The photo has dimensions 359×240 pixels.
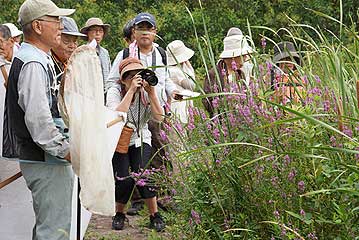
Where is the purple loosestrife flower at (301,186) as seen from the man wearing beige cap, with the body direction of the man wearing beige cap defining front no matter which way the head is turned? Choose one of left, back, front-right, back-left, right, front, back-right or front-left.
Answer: front-right

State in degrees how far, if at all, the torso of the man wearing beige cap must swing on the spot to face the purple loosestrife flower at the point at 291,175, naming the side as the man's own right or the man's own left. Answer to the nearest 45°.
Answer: approximately 45° to the man's own right

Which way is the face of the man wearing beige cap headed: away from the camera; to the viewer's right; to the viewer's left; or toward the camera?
to the viewer's right

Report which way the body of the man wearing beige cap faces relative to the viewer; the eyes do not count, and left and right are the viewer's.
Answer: facing to the right of the viewer

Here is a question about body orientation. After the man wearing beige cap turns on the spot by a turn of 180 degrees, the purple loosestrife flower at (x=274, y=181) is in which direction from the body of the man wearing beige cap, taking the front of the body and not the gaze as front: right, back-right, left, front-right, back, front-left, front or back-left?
back-left

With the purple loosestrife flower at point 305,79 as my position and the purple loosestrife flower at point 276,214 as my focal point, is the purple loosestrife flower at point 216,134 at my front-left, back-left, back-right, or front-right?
front-right

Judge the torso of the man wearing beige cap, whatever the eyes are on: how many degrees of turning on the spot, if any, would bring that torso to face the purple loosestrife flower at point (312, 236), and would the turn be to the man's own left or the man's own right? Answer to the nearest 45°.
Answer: approximately 45° to the man's own right
